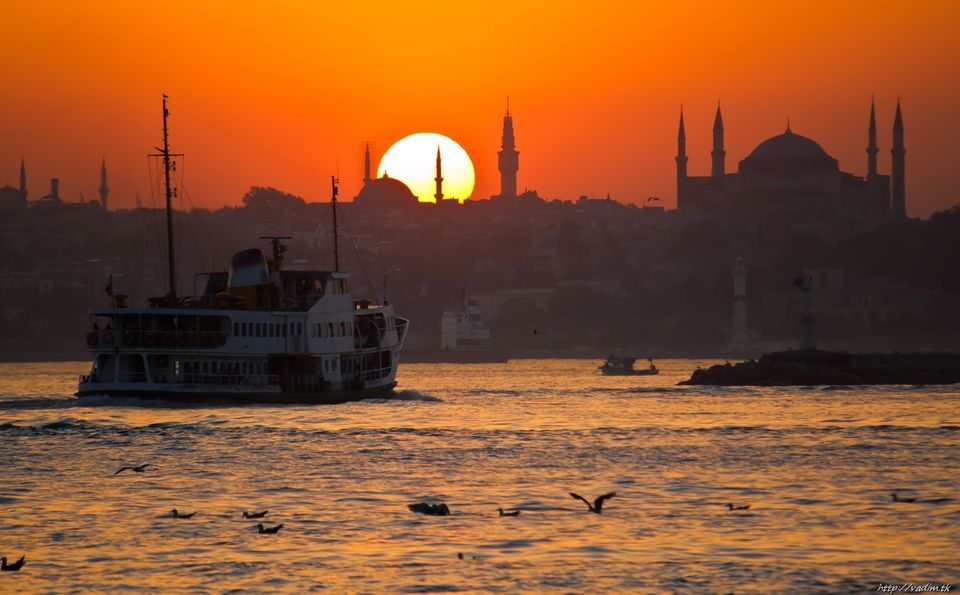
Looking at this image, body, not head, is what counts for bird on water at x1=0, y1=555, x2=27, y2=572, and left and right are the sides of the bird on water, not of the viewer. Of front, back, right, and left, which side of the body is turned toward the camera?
left

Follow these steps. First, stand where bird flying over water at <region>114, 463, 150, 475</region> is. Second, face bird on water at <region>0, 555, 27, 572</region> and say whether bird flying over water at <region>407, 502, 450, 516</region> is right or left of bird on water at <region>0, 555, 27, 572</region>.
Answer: left

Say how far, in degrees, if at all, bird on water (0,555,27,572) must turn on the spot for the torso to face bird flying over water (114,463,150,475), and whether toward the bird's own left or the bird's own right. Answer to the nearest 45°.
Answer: approximately 90° to the bird's own right
